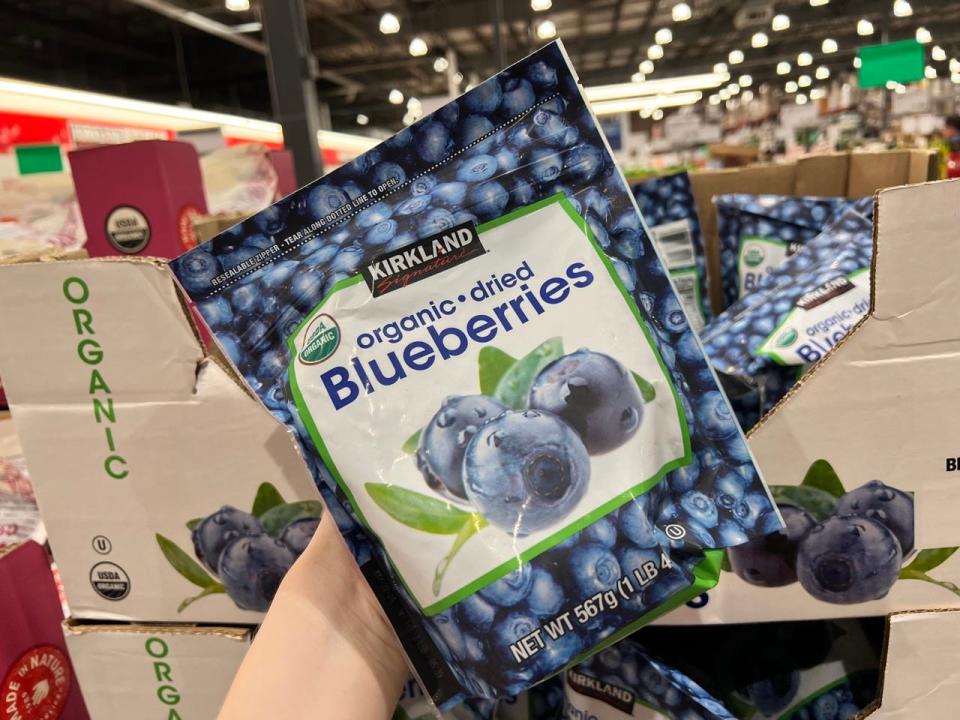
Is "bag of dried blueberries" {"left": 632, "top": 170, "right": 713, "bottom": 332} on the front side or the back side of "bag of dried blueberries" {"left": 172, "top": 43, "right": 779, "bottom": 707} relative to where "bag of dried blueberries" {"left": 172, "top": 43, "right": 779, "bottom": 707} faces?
on the back side

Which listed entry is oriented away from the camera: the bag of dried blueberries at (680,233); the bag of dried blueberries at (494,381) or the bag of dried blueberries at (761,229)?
the bag of dried blueberries at (680,233)

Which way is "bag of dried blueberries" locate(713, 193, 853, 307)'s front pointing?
toward the camera

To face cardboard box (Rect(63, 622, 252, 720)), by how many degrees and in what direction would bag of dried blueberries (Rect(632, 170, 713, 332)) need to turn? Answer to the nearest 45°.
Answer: approximately 135° to its left

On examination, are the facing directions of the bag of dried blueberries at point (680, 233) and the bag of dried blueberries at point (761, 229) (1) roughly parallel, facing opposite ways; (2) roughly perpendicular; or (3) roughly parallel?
roughly parallel, facing opposite ways

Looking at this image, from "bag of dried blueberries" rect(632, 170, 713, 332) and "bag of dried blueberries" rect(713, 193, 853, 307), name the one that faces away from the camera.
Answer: "bag of dried blueberries" rect(632, 170, 713, 332)

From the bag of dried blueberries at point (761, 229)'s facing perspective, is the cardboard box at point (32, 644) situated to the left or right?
on its right

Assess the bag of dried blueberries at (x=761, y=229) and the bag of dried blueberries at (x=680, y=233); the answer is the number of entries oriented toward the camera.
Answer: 1

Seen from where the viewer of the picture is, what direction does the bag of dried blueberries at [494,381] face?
facing the viewer

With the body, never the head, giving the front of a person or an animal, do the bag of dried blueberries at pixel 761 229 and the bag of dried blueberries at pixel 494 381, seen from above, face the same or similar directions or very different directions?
same or similar directions

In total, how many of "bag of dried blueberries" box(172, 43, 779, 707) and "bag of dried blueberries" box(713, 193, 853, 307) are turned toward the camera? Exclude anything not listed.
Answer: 2

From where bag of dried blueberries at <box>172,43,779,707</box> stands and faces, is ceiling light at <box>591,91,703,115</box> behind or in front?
behind

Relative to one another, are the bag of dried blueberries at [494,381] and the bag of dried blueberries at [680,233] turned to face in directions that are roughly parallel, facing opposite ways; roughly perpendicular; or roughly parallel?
roughly parallel, facing opposite ways
